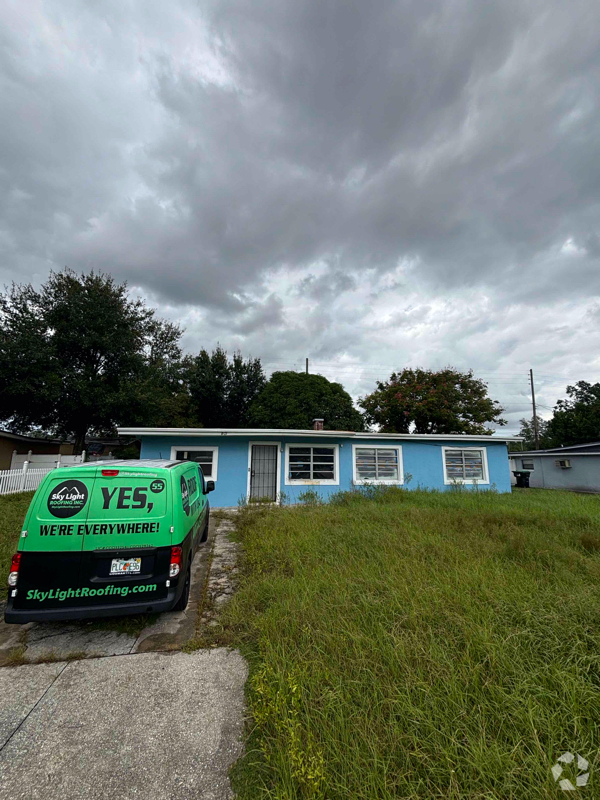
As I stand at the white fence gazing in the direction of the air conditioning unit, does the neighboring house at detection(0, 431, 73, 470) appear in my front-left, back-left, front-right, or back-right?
back-left

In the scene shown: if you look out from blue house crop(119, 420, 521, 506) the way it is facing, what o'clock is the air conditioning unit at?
The air conditioning unit is roughly at 8 o'clock from the blue house.

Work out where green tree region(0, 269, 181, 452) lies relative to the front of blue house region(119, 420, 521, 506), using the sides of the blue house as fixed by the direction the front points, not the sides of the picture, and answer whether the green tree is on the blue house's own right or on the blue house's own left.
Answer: on the blue house's own right

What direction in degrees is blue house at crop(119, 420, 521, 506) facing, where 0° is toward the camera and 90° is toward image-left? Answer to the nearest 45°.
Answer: approximately 0°

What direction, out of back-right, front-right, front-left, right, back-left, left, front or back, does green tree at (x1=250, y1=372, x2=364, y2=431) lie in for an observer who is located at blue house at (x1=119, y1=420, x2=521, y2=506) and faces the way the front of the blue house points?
back

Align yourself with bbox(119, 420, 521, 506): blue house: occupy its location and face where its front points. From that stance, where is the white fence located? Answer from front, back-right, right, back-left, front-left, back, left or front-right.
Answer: right

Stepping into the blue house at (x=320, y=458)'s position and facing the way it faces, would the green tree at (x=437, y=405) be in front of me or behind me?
behind

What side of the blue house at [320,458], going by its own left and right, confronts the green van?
front

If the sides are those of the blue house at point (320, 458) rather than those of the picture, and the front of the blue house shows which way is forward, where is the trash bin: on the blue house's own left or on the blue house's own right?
on the blue house's own left

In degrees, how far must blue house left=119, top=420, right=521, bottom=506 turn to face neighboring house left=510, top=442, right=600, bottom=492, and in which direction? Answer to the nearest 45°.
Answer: approximately 135° to its left

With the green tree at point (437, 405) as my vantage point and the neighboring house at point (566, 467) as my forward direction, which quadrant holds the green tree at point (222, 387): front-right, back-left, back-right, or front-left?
back-right
